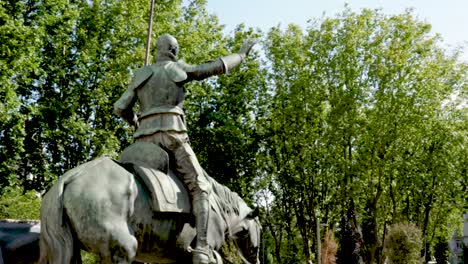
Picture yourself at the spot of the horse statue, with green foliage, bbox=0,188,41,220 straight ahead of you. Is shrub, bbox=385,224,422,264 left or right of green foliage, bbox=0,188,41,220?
right

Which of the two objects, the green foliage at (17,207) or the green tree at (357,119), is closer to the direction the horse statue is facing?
the green tree

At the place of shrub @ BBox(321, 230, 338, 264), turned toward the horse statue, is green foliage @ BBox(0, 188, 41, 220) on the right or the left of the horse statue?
right

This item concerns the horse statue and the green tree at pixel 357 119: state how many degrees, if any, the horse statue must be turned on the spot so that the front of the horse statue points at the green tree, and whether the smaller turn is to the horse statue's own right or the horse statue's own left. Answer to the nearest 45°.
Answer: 0° — it already faces it

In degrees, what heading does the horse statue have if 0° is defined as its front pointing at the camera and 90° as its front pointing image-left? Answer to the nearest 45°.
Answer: approximately 225°

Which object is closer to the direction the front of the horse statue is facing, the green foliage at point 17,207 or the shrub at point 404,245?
the shrub

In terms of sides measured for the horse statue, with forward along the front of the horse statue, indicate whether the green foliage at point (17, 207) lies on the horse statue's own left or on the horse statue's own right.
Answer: on the horse statue's own left
